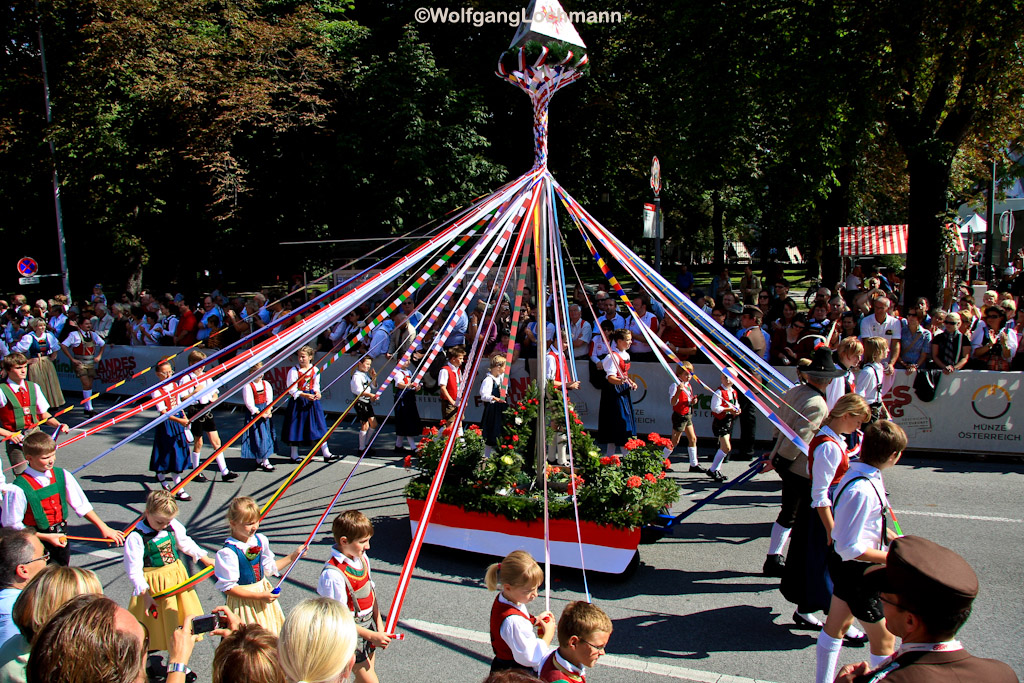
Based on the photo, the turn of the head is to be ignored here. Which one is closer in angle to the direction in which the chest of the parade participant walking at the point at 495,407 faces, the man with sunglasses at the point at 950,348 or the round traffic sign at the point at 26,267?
the man with sunglasses

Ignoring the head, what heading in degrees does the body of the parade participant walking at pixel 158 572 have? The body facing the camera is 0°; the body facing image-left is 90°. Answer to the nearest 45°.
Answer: approximately 315°

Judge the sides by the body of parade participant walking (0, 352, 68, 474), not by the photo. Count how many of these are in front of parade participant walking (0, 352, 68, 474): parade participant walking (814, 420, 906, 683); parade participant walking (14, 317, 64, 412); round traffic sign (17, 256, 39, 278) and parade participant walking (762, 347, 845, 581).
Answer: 2

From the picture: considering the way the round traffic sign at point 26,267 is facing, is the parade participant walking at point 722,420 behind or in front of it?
in front

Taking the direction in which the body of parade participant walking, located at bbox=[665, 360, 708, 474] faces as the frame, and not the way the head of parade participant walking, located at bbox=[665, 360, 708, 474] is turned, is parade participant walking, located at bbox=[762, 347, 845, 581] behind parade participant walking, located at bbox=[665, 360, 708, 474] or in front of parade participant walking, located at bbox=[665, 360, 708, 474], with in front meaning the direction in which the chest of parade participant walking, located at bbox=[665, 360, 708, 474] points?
in front
